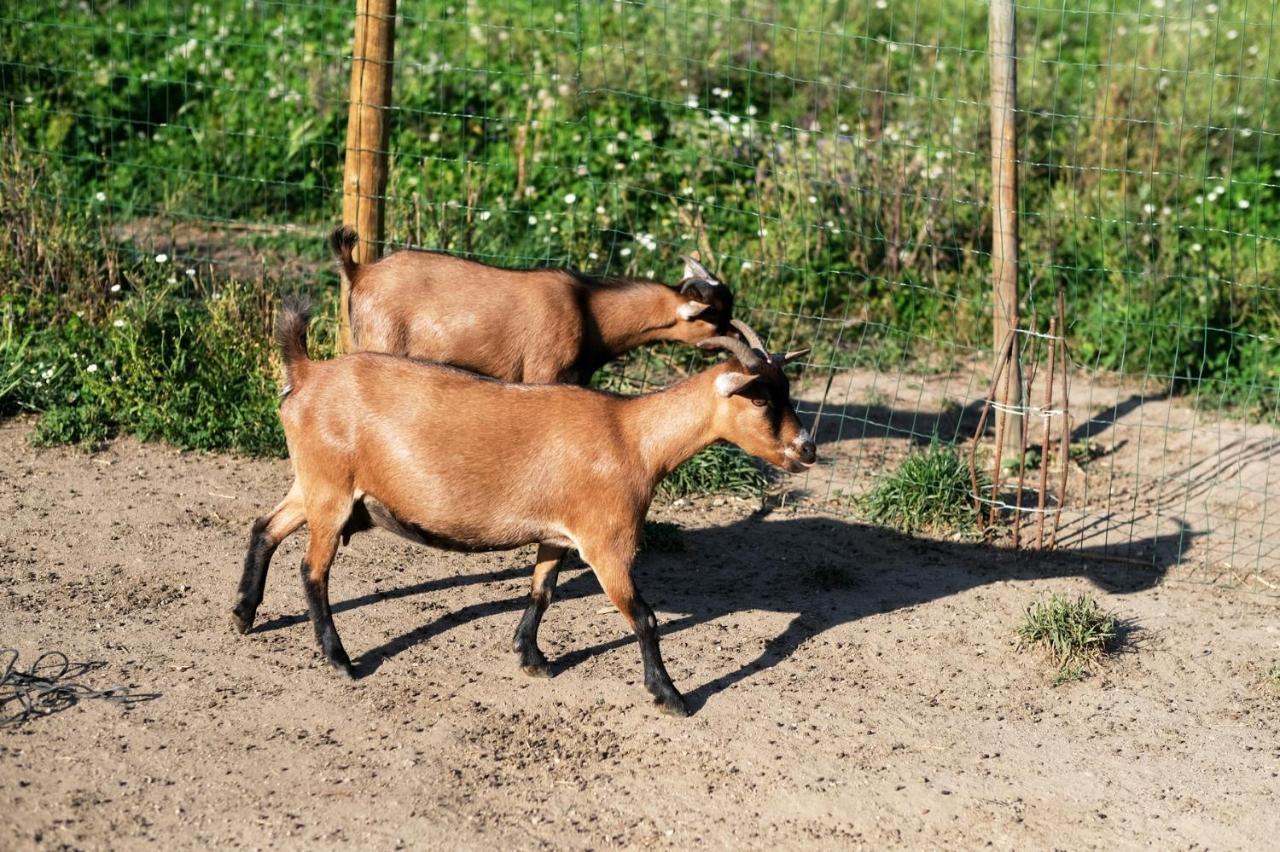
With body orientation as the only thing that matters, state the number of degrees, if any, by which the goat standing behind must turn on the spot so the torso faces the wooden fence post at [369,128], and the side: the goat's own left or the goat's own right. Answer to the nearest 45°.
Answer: approximately 135° to the goat's own left

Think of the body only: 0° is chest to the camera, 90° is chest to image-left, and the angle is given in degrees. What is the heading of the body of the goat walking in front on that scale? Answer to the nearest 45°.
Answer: approximately 270°

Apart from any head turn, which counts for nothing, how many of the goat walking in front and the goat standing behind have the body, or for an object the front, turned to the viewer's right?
2

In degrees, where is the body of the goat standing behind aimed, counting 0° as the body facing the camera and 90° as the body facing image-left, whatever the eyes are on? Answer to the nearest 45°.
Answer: approximately 270°

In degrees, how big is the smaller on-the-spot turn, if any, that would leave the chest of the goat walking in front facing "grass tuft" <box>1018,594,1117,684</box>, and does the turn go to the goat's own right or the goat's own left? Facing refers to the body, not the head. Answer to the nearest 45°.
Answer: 0° — it already faces it

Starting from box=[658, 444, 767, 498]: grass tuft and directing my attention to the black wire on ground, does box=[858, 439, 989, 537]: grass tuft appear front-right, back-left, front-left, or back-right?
back-left

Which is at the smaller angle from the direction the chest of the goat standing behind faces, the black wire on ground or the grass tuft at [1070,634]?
the grass tuft

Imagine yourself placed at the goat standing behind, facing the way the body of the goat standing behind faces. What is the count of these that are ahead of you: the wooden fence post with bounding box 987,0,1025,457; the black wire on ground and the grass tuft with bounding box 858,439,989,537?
2

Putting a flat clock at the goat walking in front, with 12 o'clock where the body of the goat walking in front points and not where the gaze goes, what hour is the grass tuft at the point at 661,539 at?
The grass tuft is roughly at 10 o'clock from the goat walking in front.

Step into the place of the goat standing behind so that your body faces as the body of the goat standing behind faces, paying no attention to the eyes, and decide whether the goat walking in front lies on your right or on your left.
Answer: on your right

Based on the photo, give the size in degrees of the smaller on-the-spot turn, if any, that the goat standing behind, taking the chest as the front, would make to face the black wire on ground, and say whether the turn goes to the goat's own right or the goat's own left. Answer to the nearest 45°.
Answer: approximately 135° to the goat's own right
